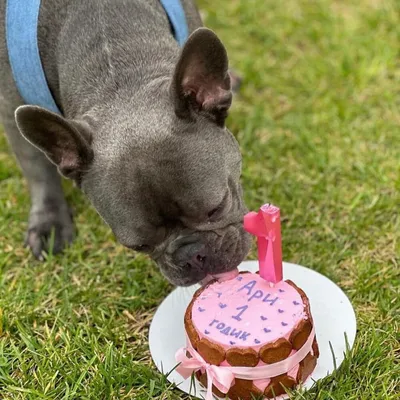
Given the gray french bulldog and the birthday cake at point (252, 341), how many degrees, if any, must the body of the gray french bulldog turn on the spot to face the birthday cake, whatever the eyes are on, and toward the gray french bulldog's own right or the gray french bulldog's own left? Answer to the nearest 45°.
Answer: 0° — it already faces it

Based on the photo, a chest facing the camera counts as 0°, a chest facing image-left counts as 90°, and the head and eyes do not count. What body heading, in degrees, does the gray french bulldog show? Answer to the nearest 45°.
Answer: approximately 315°

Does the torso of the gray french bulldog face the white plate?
yes

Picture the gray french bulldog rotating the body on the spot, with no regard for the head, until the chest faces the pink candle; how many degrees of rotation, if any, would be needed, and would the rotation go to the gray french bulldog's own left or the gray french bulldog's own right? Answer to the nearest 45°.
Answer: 0° — it already faces it
